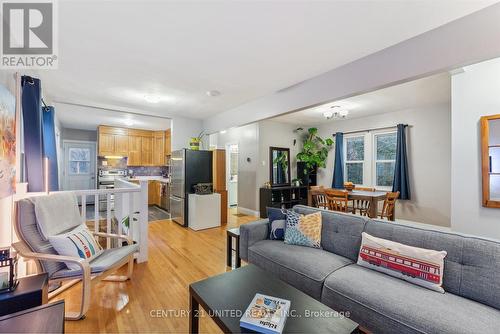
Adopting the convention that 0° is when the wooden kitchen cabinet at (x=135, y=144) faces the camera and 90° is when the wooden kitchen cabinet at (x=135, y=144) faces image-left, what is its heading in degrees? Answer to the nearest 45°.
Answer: approximately 0°

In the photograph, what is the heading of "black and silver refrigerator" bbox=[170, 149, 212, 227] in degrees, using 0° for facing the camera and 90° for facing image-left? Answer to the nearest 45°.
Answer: approximately 45°

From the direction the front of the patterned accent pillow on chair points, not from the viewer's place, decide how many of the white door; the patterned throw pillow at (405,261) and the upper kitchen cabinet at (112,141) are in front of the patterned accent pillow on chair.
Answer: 1

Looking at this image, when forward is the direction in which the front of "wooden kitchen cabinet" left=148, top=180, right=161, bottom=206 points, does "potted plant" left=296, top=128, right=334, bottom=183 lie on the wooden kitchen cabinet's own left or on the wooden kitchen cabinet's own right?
on the wooden kitchen cabinet's own left

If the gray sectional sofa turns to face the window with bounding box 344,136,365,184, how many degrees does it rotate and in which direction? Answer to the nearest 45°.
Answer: approximately 135° to its right

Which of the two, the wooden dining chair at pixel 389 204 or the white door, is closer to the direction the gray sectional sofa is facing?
the white door

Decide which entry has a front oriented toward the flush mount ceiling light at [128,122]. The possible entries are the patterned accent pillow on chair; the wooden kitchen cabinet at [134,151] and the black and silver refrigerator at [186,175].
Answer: the wooden kitchen cabinet

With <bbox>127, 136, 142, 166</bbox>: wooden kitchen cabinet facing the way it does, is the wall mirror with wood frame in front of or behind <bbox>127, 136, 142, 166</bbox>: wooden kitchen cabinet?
in front

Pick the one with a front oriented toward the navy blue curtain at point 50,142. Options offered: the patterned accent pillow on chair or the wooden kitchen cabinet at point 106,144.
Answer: the wooden kitchen cabinet

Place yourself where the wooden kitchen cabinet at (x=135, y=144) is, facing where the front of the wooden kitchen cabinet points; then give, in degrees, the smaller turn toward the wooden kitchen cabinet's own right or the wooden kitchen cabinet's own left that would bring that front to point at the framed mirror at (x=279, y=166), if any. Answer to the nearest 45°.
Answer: approximately 45° to the wooden kitchen cabinet's own left

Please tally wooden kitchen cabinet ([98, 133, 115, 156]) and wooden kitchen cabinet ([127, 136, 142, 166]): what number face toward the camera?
2

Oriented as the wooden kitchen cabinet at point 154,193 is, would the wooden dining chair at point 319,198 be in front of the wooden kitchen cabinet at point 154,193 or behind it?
in front

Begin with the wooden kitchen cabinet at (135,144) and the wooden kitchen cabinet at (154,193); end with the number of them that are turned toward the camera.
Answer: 2
